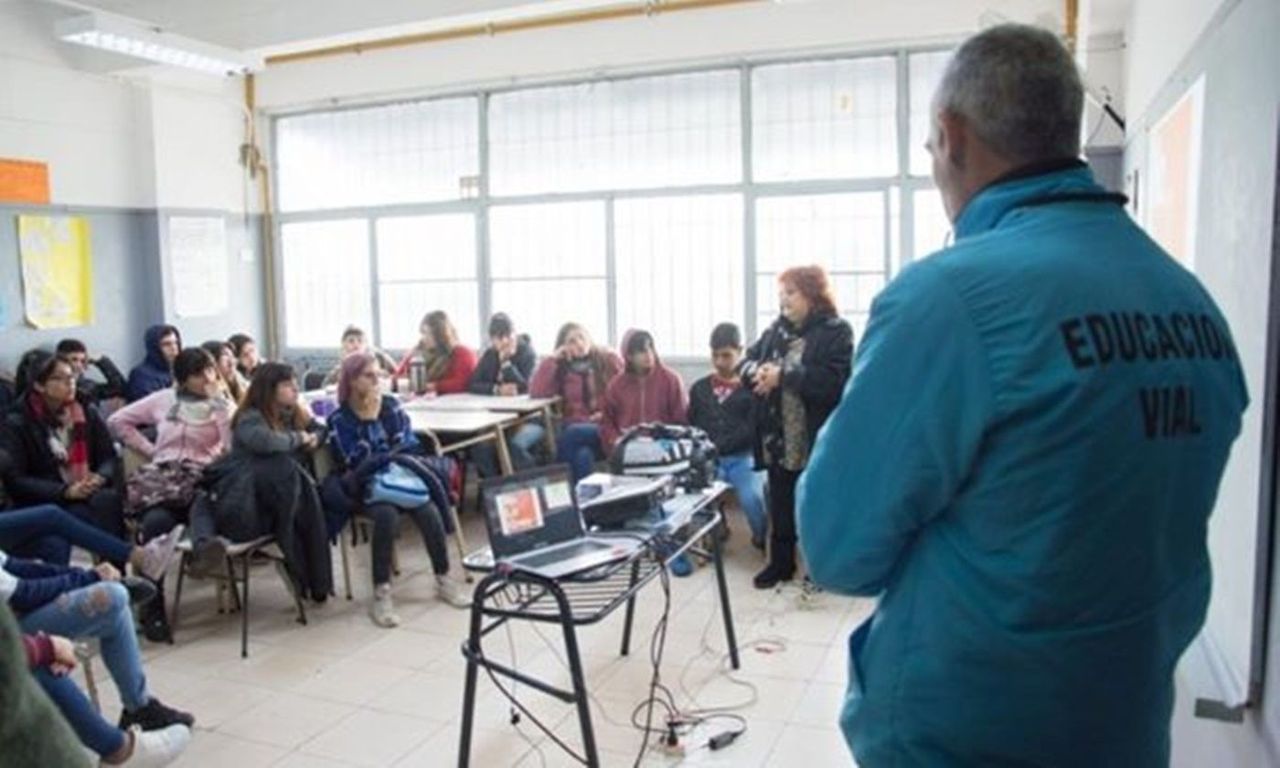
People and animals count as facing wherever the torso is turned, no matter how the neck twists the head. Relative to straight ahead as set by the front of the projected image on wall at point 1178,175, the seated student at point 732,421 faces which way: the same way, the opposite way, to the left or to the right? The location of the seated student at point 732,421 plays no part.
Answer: to the left

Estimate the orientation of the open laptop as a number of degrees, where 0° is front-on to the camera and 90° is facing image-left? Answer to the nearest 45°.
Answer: approximately 315°

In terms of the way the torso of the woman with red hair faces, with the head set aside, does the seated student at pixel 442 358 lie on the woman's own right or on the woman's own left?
on the woman's own right

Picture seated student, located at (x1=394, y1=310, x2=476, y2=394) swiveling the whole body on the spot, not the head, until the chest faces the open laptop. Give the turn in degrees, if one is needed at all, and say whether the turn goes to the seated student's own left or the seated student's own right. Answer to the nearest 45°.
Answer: approximately 45° to the seated student's own left

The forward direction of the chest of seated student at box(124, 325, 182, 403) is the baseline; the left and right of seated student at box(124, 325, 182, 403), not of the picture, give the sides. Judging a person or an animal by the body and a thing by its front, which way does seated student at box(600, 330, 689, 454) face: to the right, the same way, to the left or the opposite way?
to the right

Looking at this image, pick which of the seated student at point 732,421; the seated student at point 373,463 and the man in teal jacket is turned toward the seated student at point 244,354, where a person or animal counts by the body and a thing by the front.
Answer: the man in teal jacket

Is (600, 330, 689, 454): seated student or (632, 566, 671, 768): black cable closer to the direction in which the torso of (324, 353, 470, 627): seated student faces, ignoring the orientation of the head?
the black cable

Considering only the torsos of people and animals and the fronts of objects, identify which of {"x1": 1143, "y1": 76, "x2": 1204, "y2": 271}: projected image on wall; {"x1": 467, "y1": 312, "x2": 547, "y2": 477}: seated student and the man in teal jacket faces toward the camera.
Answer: the seated student

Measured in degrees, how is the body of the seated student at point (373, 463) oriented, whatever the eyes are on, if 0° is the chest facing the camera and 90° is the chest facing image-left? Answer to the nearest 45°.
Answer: approximately 315°

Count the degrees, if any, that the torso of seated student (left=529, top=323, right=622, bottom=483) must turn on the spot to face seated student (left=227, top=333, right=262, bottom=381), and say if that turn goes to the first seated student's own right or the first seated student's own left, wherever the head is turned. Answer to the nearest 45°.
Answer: approximately 90° to the first seated student's own right

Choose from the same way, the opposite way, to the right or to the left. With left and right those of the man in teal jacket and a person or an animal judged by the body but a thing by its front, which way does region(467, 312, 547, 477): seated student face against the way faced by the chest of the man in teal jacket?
the opposite way

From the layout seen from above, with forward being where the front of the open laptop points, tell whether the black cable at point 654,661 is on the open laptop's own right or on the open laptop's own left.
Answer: on the open laptop's own left

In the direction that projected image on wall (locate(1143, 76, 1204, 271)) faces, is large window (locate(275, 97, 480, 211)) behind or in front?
in front

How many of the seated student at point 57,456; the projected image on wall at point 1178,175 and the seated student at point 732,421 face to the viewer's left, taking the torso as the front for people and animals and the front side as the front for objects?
1
